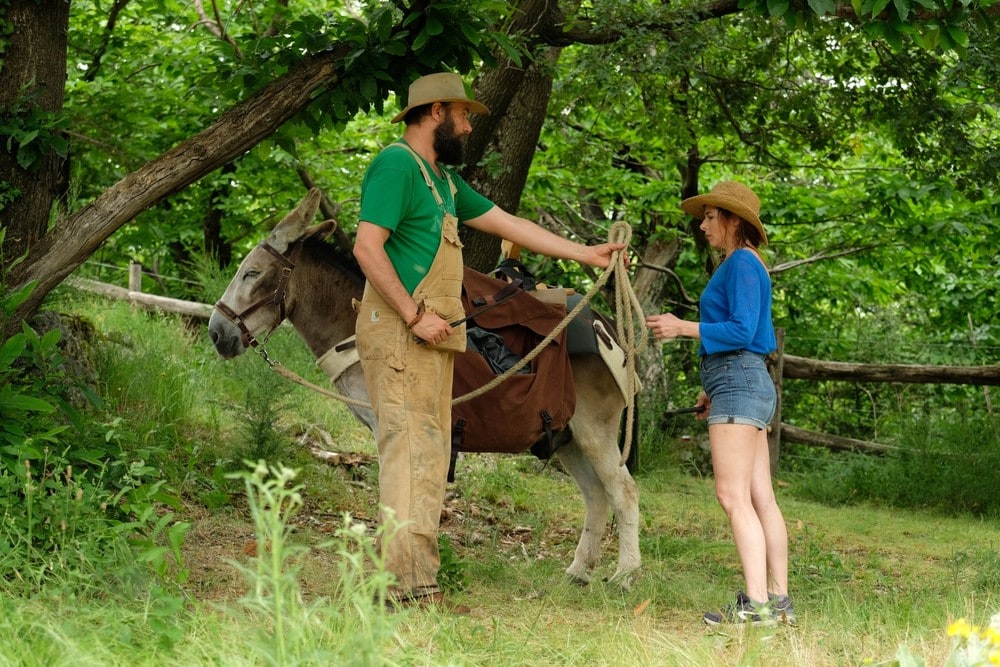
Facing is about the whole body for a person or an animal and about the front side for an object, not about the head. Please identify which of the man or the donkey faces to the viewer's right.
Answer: the man

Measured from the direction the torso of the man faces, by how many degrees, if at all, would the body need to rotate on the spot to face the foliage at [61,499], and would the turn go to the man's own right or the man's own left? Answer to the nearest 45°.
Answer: approximately 180°

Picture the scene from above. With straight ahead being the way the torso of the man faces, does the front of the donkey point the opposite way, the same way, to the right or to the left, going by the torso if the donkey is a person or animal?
the opposite way

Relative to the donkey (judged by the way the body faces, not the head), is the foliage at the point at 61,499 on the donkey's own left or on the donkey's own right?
on the donkey's own left

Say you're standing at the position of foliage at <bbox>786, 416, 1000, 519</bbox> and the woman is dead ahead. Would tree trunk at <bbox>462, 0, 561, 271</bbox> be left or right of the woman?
right

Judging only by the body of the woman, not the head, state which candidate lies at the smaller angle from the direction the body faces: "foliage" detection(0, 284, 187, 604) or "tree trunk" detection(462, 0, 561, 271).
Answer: the foliage

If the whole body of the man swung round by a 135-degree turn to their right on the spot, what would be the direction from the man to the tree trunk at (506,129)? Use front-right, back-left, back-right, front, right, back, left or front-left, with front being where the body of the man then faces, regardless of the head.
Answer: back-right

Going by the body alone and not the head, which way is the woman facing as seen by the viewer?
to the viewer's left

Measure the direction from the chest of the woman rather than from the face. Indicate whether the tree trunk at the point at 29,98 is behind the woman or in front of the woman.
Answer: in front

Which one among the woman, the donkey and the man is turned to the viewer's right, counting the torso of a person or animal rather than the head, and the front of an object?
the man

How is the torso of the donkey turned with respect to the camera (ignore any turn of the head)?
to the viewer's left

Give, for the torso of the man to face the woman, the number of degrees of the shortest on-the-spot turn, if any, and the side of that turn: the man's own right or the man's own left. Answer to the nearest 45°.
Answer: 0° — they already face them

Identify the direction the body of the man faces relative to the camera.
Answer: to the viewer's right

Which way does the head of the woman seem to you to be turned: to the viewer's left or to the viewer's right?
to the viewer's left

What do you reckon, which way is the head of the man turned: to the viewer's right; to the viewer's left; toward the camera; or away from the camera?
to the viewer's right
